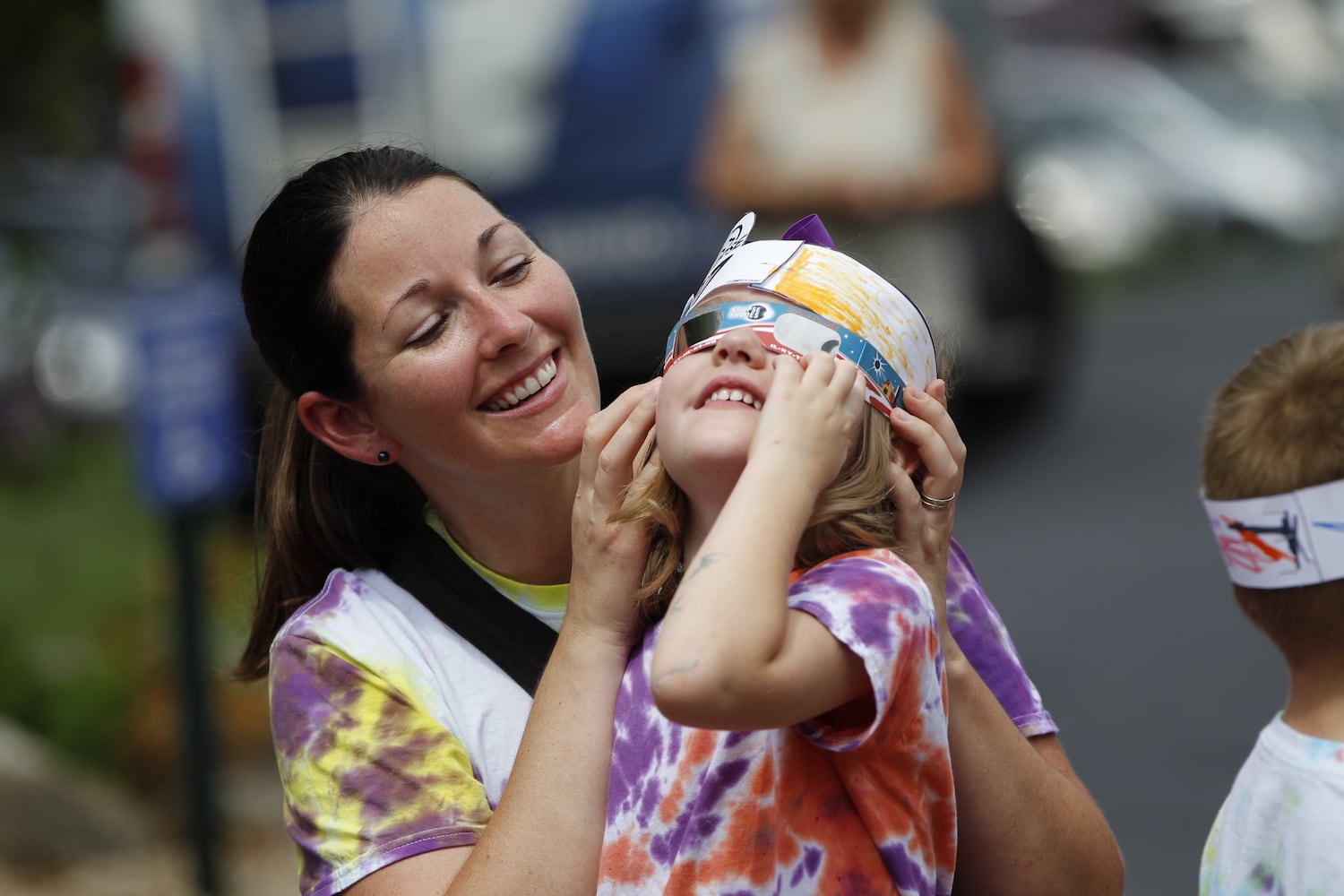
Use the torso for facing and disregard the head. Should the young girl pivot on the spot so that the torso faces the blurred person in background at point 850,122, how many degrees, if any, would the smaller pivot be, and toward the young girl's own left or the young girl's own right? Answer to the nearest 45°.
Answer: approximately 135° to the young girl's own right

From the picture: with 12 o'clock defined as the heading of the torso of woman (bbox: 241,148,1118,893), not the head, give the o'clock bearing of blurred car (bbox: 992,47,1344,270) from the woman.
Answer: The blurred car is roughly at 8 o'clock from the woman.

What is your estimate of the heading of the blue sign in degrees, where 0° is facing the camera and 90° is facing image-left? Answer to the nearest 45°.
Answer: approximately 0°

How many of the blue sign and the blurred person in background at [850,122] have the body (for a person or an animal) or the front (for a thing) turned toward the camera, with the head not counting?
2

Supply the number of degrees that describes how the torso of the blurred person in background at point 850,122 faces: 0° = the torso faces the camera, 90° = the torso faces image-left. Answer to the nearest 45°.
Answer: approximately 0°

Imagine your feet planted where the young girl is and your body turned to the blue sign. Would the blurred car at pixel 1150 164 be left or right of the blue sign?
right

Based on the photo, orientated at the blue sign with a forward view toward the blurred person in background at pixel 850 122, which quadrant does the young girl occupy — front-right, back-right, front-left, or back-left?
back-right

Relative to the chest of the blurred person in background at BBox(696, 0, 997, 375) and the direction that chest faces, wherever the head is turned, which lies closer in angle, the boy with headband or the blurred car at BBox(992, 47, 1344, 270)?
the boy with headband

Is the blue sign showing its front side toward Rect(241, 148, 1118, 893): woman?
yes

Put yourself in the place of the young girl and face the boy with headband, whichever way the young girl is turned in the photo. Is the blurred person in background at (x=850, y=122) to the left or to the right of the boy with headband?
left

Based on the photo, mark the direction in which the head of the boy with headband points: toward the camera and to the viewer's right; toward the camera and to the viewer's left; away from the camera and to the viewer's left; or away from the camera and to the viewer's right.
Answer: away from the camera and to the viewer's right
